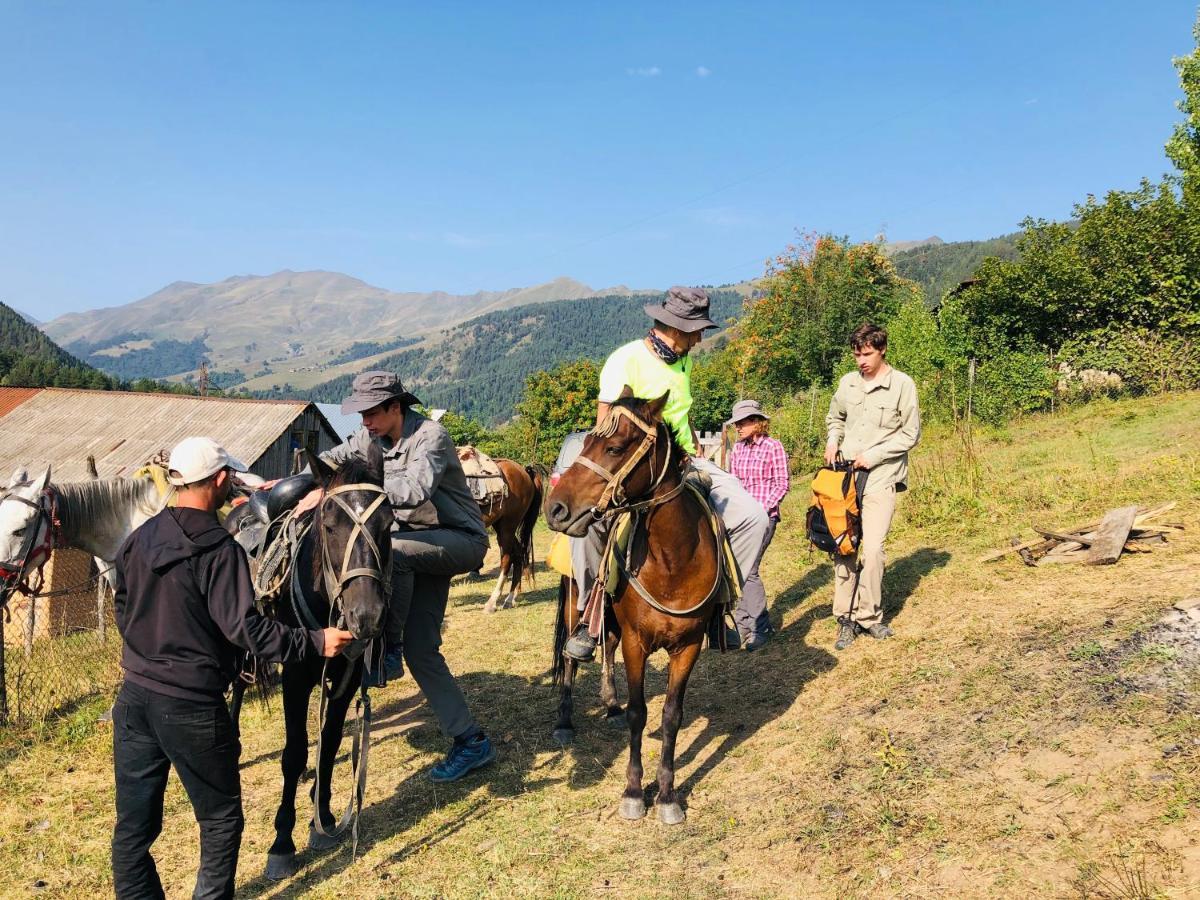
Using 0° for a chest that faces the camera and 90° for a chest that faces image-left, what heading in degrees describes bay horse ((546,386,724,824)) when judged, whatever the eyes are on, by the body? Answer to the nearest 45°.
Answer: approximately 0°

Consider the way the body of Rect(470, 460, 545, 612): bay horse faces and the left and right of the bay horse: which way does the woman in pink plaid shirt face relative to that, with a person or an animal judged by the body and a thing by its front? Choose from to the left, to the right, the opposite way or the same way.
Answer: to the left

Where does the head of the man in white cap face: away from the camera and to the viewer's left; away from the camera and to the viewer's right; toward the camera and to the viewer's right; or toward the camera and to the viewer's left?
away from the camera and to the viewer's right

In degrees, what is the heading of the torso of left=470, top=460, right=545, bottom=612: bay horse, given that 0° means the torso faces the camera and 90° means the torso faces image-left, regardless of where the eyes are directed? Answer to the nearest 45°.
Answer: approximately 135°

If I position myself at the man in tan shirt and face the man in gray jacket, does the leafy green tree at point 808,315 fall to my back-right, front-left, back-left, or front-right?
back-right

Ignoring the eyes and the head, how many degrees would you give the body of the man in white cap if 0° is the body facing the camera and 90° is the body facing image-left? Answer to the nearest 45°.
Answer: approximately 225°

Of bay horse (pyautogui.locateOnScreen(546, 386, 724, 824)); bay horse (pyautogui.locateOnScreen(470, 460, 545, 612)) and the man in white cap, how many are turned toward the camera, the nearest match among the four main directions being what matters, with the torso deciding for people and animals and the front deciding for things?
1

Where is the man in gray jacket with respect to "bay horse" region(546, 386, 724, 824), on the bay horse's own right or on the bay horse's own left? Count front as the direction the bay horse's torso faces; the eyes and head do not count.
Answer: on the bay horse's own right
